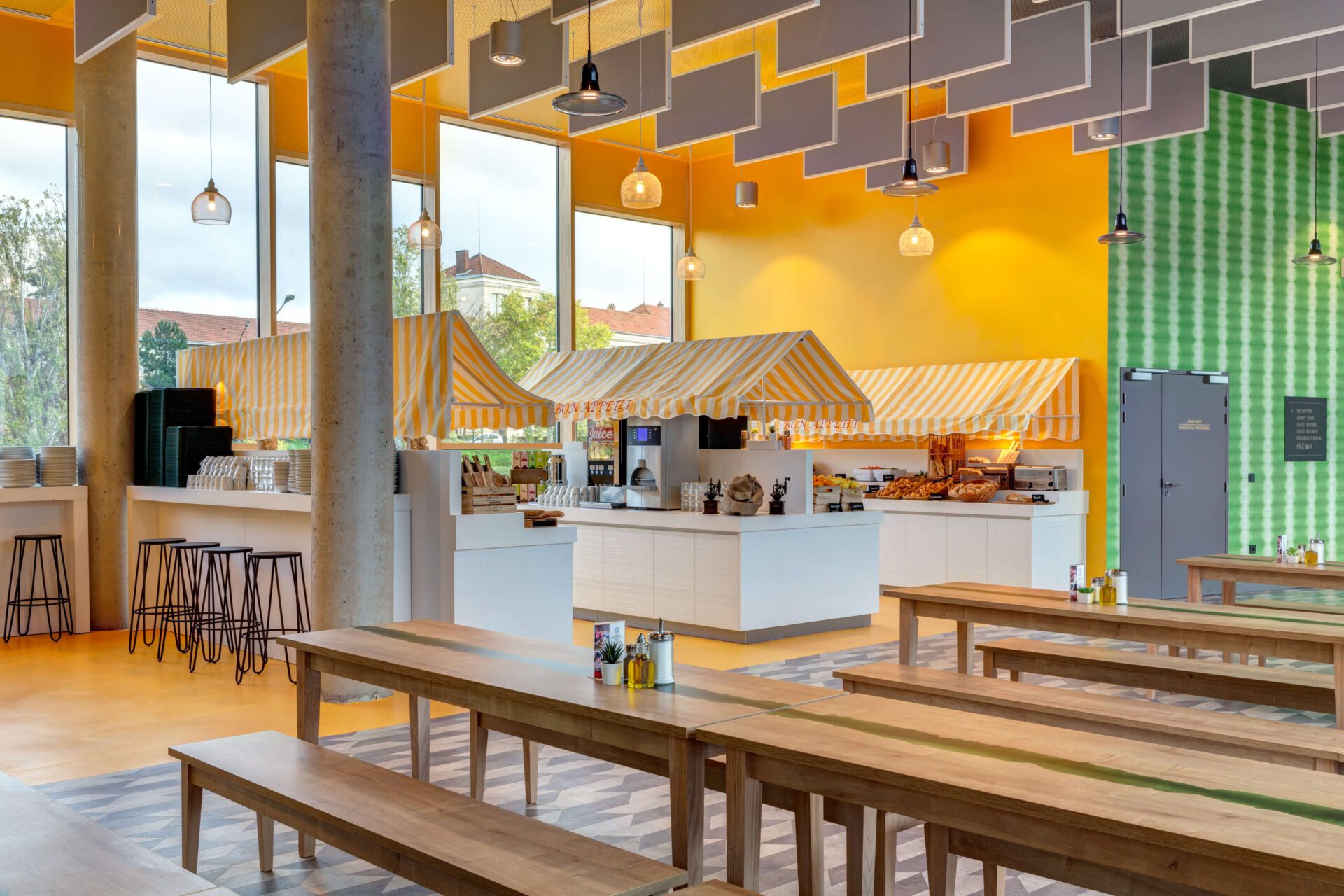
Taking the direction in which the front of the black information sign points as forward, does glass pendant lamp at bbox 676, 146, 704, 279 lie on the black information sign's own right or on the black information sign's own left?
on the black information sign's own right

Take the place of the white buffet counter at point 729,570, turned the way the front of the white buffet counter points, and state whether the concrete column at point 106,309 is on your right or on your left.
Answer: on your right

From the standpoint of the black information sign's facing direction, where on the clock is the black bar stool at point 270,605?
The black bar stool is roughly at 1 o'clock from the black information sign.

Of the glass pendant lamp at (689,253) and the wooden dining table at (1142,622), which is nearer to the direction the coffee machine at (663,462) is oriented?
the wooden dining table

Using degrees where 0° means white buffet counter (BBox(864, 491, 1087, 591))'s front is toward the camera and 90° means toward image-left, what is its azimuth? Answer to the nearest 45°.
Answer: approximately 45°
